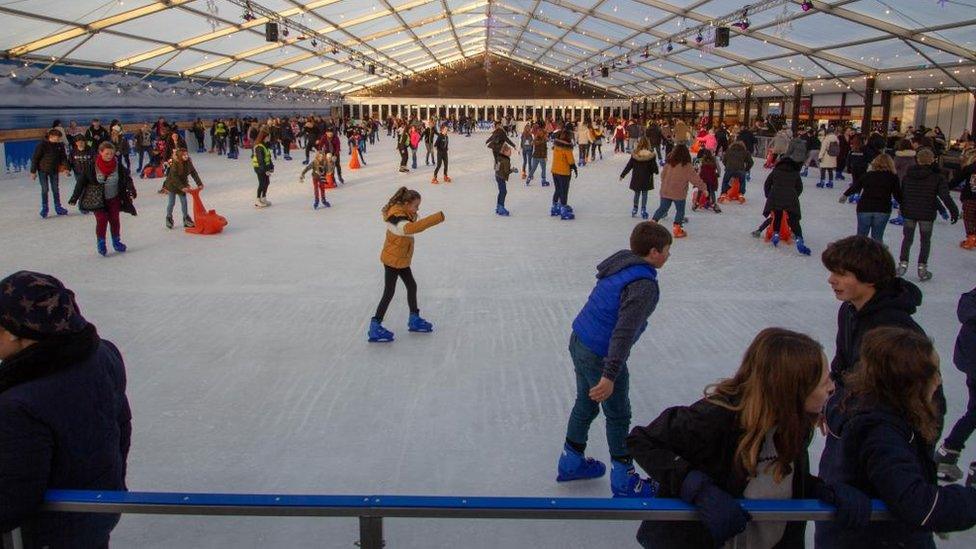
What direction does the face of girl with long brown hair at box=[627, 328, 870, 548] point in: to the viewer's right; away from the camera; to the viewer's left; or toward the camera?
to the viewer's right

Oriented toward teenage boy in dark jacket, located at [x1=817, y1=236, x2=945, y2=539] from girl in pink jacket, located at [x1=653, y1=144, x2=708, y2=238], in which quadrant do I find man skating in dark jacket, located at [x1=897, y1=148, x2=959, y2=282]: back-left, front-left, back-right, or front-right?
front-left

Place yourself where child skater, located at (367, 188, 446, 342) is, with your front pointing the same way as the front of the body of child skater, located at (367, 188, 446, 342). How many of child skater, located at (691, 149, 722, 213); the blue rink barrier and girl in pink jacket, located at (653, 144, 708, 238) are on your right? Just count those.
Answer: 1

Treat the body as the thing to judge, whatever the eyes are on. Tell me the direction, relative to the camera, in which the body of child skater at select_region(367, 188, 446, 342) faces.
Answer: to the viewer's right

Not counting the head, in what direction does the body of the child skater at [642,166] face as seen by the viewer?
away from the camera

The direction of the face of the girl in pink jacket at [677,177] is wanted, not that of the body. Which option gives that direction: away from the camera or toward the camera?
away from the camera

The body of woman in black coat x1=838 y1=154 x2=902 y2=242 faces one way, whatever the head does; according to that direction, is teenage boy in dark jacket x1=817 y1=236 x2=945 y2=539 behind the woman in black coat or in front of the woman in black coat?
behind

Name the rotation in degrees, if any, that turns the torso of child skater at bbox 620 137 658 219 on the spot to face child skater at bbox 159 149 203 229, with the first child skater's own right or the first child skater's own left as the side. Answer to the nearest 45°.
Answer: approximately 90° to the first child skater's own left

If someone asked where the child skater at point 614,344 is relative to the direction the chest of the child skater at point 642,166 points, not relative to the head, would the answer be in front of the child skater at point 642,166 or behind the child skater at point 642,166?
behind

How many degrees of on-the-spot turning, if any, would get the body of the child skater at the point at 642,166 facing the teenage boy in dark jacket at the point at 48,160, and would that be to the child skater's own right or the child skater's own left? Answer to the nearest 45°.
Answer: approximately 90° to the child skater's own left

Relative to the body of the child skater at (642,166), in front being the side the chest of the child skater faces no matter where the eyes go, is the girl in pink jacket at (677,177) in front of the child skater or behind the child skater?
behind
